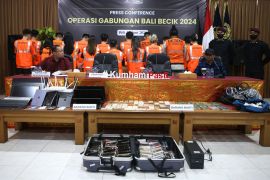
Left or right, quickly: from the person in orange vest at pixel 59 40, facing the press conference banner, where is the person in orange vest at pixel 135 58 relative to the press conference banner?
right

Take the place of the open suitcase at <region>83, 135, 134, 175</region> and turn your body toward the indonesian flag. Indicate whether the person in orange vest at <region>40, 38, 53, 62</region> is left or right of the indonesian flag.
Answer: left

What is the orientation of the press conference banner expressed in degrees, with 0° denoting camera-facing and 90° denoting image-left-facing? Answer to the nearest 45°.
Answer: approximately 0°
